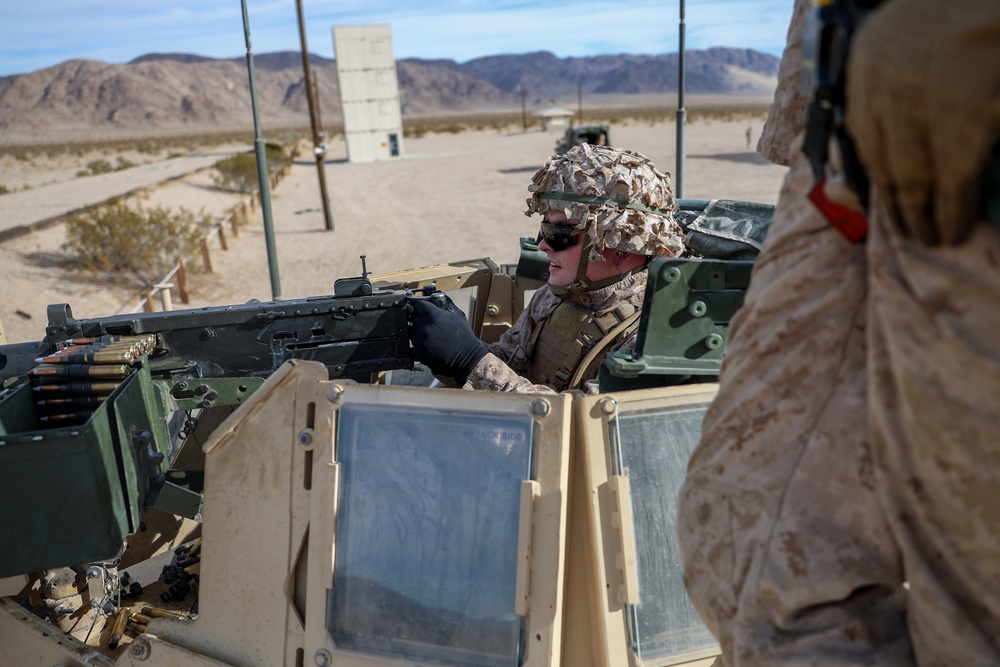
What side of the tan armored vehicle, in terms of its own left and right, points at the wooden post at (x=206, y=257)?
right

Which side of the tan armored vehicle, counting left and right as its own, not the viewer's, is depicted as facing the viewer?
left

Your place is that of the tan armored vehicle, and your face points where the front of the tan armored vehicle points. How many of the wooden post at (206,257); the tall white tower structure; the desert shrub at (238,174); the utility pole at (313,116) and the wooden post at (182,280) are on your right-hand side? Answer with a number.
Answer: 5

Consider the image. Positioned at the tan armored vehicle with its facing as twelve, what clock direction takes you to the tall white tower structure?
The tall white tower structure is roughly at 3 o'clock from the tan armored vehicle.

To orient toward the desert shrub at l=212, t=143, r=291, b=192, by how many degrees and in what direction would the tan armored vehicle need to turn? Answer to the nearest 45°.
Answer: approximately 90° to its right

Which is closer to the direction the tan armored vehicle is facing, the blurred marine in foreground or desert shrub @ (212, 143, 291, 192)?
the desert shrub

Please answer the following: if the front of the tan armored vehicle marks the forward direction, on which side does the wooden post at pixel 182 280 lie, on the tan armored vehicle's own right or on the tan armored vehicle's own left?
on the tan armored vehicle's own right

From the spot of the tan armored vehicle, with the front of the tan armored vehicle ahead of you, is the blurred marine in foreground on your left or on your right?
on your left

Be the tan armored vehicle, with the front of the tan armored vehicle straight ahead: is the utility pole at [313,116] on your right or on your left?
on your right

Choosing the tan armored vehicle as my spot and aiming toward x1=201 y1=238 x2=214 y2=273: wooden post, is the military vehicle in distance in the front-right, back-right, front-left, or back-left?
front-right

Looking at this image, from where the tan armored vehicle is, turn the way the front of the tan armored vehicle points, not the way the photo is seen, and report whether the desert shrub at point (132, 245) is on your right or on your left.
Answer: on your right
